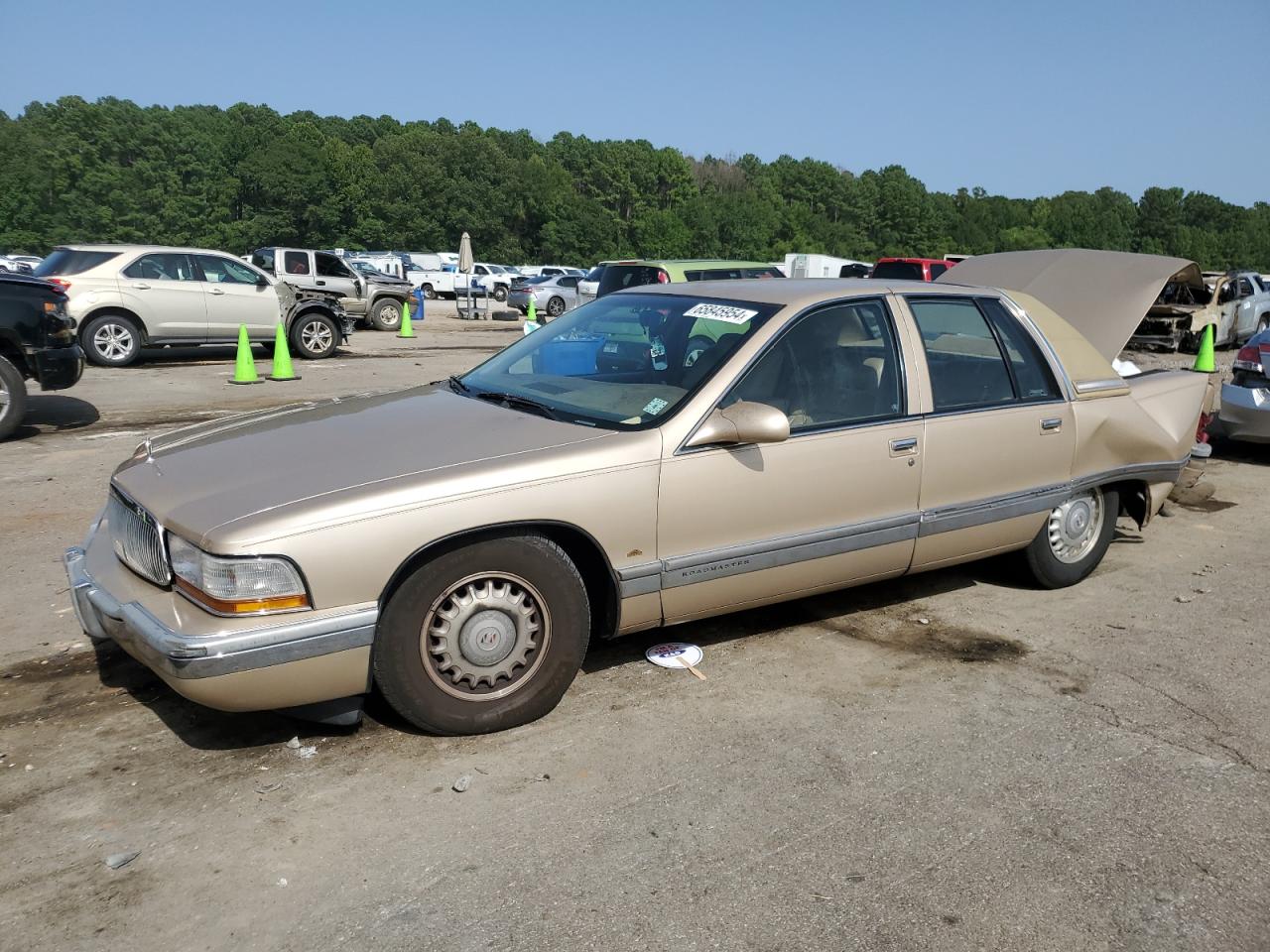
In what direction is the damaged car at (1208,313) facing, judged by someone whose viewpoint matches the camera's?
facing the viewer and to the left of the viewer

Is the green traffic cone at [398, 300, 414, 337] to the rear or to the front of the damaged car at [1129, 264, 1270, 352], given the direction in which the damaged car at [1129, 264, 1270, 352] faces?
to the front

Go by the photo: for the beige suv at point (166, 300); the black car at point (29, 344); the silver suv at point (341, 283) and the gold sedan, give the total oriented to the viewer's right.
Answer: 3

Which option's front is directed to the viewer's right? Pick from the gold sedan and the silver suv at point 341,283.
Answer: the silver suv

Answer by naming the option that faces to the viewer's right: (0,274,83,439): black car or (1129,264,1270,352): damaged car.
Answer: the black car

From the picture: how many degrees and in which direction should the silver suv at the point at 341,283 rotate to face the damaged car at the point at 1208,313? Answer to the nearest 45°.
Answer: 0° — it already faces it

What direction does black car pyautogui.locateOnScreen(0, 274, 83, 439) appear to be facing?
to the viewer's right

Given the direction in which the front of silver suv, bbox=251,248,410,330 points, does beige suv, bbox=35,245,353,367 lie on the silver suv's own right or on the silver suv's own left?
on the silver suv's own right

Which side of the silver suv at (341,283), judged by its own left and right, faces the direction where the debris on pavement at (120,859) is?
right

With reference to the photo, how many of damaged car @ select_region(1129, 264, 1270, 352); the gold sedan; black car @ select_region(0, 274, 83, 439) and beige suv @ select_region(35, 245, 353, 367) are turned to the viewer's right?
2

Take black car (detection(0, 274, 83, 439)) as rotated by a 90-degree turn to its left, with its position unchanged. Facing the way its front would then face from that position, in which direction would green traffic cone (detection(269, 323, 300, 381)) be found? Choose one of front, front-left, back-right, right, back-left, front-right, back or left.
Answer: front-right

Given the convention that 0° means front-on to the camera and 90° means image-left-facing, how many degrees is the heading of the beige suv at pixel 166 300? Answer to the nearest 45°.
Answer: approximately 270°

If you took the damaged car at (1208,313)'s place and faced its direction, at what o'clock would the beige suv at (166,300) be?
The beige suv is roughly at 12 o'clock from the damaged car.

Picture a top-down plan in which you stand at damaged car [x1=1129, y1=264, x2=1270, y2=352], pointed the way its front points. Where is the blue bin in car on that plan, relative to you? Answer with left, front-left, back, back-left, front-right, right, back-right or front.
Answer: front-left

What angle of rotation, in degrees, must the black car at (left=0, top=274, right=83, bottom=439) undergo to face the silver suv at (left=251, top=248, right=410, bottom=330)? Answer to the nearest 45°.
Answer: approximately 45° to its left

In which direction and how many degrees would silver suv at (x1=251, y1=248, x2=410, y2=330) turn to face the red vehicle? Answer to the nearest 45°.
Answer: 0° — it already faces it

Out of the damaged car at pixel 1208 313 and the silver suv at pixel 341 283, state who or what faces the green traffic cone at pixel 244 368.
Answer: the damaged car

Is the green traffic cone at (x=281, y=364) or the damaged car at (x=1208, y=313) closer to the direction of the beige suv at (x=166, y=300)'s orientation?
the damaged car

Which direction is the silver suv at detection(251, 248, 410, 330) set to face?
to the viewer's right

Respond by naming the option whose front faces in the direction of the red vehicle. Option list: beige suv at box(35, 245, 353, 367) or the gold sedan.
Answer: the beige suv
